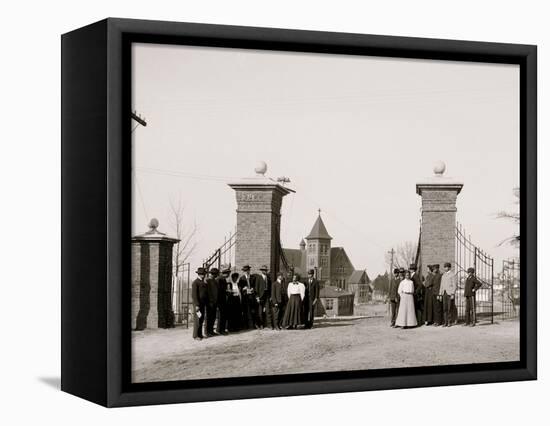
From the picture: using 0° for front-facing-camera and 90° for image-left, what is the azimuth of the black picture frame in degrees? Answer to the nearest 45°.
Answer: approximately 315°
